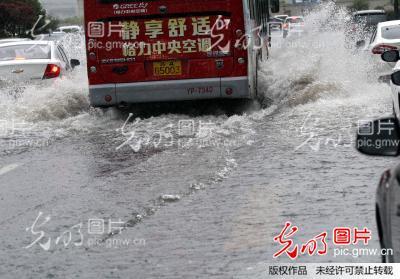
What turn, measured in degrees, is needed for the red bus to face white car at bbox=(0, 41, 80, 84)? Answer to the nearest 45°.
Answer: approximately 45° to its left

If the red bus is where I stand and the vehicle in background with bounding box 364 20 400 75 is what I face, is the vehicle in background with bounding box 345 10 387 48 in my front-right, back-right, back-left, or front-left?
front-left

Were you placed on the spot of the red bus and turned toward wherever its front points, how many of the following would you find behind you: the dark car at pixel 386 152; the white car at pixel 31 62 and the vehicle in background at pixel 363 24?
1

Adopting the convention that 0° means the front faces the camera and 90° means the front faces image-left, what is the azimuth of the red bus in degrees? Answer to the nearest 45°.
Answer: approximately 180°

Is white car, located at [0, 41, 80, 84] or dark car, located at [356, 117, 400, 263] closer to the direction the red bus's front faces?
the white car

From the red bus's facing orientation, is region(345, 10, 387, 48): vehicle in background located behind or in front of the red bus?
in front

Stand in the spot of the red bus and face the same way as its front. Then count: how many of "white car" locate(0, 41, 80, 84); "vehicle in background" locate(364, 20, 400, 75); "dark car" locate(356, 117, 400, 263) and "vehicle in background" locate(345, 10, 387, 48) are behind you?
1

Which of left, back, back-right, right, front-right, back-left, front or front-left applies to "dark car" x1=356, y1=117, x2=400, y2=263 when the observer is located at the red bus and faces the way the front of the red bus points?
back

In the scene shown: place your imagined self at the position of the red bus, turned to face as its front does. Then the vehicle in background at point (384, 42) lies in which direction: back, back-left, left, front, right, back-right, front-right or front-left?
front-right
